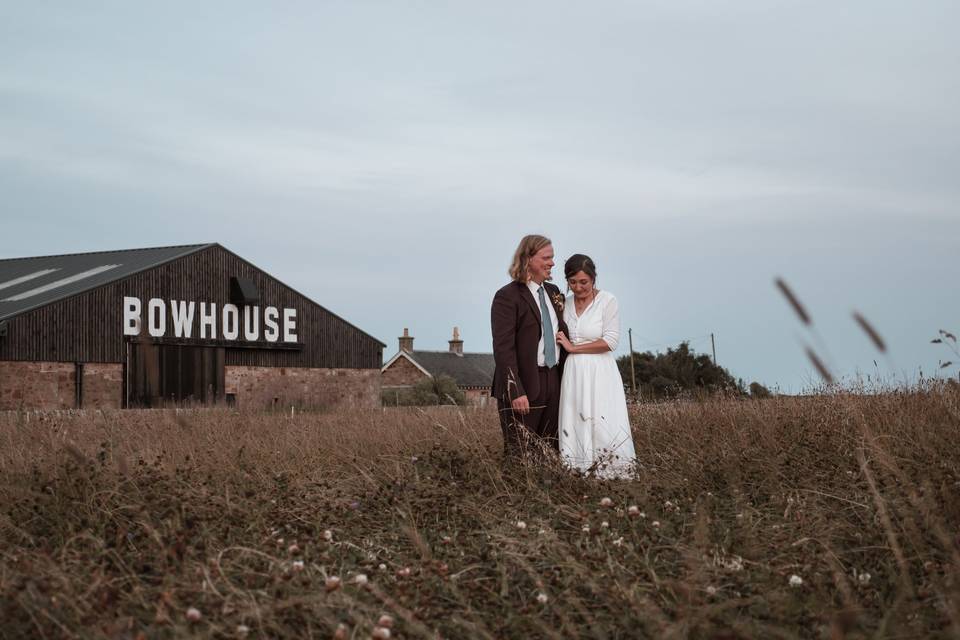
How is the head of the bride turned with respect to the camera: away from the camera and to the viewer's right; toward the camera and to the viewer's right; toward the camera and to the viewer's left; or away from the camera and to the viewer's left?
toward the camera and to the viewer's left

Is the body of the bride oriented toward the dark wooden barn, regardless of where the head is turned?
no

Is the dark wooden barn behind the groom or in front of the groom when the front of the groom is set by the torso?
behind

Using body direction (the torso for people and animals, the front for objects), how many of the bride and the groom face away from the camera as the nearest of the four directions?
0

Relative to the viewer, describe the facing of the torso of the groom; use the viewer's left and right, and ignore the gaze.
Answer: facing the viewer and to the right of the viewer

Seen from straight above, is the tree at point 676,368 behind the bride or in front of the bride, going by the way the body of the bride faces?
behind

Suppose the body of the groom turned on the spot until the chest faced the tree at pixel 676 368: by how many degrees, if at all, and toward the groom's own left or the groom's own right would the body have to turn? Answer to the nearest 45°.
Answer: approximately 135° to the groom's own left

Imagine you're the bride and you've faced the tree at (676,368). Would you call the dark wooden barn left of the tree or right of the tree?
left

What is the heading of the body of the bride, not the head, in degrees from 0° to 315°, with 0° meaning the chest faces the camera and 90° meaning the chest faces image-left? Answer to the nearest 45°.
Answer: approximately 45°
